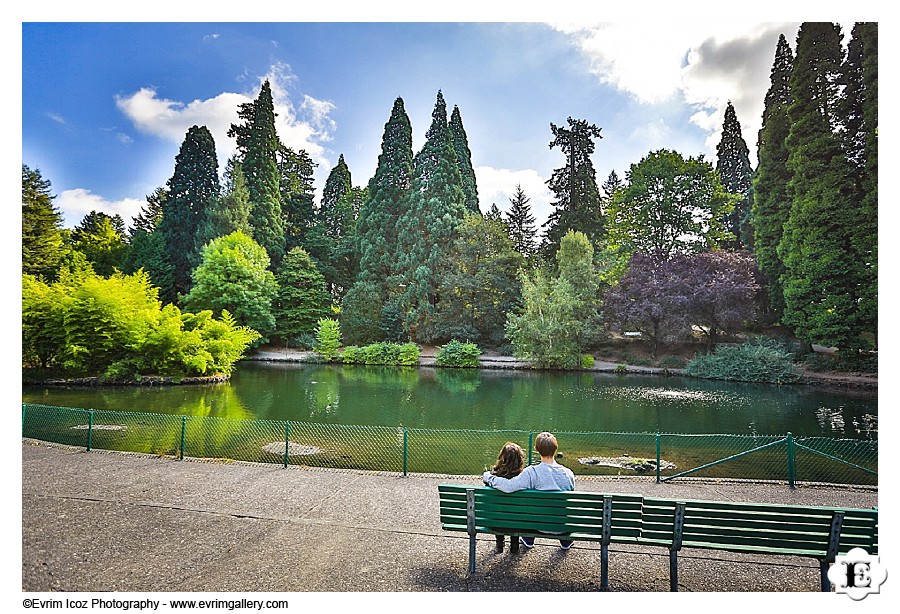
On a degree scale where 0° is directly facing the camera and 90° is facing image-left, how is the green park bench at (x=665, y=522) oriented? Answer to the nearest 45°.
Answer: approximately 180°

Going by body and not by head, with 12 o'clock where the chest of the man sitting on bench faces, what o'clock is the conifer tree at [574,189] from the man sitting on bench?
The conifer tree is roughly at 12 o'clock from the man sitting on bench.

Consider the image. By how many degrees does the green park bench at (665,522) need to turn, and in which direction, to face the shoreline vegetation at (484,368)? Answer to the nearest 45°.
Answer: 0° — it already faces it

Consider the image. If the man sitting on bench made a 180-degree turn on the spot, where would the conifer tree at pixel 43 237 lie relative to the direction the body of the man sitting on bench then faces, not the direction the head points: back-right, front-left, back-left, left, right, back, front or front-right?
back-right

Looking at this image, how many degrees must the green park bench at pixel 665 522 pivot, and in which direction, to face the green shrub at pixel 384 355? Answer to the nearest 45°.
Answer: approximately 45° to its left

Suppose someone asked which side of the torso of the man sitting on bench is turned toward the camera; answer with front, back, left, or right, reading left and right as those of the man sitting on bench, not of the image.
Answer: back

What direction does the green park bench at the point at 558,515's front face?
away from the camera

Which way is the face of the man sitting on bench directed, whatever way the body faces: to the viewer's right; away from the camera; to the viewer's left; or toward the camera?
away from the camera

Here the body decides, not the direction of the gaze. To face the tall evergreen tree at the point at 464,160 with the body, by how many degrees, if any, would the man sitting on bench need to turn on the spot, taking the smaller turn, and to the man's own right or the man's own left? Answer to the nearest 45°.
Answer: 0° — they already face it
